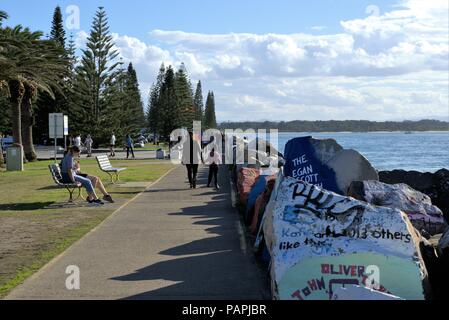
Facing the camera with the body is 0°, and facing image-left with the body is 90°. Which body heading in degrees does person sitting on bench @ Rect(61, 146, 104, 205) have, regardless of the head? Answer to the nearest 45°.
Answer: approximately 270°

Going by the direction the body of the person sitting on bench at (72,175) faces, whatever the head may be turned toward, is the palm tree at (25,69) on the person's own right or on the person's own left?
on the person's own left

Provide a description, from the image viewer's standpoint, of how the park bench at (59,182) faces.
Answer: facing to the right of the viewer

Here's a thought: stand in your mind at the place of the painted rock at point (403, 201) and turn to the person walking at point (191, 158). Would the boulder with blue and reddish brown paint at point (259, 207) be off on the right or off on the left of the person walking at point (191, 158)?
left

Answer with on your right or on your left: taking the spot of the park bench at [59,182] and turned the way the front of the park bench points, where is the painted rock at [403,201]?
on your right

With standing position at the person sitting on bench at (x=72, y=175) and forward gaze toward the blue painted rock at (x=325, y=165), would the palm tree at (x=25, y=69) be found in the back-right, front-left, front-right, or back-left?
back-left
